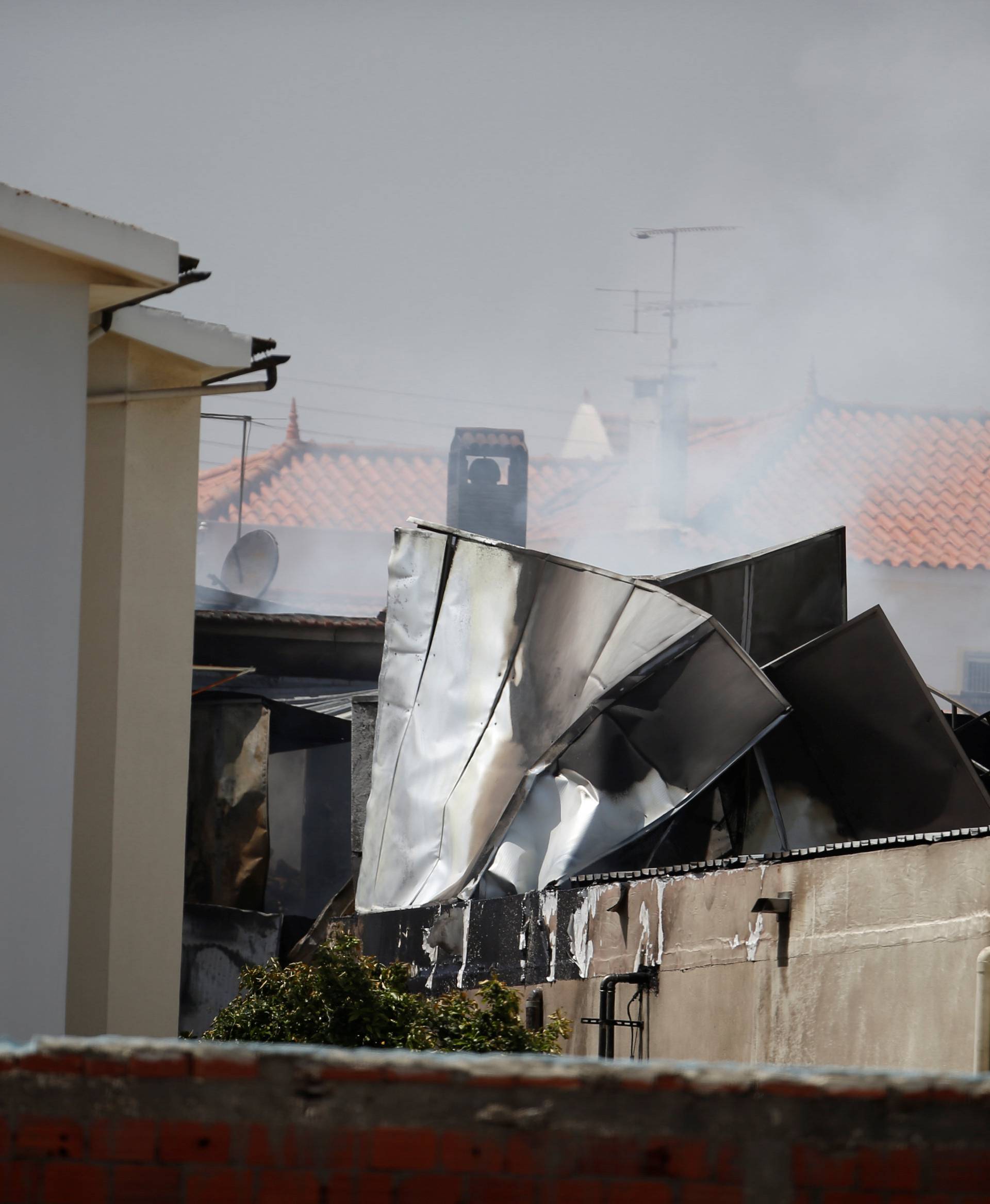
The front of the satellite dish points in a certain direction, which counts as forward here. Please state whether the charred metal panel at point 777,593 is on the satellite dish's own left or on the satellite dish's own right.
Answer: on the satellite dish's own left

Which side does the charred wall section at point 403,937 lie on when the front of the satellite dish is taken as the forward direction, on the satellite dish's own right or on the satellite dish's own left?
on the satellite dish's own left

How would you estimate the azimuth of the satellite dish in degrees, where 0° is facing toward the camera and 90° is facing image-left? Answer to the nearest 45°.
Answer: approximately 45°

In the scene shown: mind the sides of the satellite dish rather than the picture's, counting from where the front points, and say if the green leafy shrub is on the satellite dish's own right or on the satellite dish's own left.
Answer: on the satellite dish's own left

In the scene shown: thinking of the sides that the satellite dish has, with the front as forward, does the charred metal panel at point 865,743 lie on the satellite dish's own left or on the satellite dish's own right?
on the satellite dish's own left

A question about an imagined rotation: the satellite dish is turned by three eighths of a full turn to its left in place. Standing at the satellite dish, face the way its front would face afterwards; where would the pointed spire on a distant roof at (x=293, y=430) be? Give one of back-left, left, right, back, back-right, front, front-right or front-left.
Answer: left
